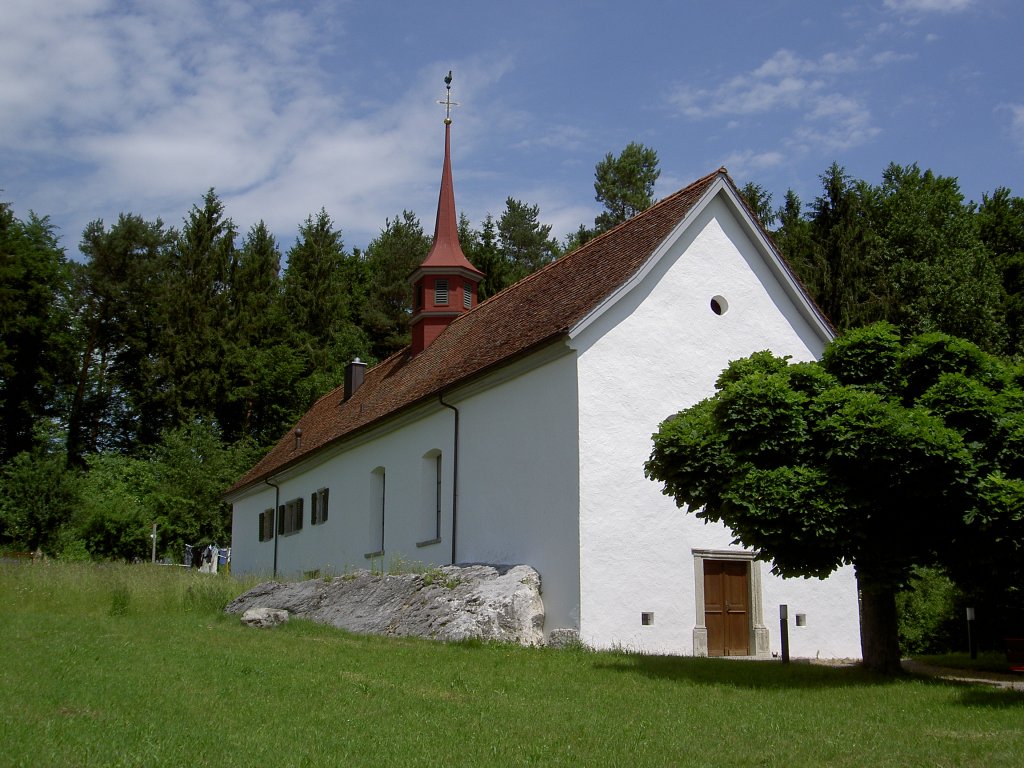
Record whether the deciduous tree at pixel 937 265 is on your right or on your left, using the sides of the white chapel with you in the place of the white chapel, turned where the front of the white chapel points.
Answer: on your left

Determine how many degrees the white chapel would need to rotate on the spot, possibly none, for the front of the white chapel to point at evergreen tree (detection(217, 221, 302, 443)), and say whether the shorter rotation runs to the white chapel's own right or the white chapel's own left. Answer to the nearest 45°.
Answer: approximately 180°

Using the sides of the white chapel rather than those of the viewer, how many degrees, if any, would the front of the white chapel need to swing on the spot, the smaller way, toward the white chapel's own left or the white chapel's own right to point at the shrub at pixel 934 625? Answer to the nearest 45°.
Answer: approximately 90° to the white chapel's own left

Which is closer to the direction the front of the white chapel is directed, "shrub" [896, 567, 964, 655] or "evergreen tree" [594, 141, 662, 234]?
the shrub

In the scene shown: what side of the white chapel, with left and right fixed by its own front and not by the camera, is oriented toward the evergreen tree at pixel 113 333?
back

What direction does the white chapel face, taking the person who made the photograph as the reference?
facing the viewer and to the right of the viewer

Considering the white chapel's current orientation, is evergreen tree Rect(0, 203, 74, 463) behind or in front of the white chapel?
behind

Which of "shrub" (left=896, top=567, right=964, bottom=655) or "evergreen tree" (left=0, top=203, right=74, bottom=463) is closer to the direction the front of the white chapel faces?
the shrub

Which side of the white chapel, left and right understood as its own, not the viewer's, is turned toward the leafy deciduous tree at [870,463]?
front

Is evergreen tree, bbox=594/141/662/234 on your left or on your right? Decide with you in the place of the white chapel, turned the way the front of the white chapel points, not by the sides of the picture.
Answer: on your left

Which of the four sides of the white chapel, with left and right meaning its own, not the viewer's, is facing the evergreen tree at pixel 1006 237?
left

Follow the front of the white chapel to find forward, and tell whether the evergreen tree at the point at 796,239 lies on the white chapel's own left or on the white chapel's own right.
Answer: on the white chapel's own left
